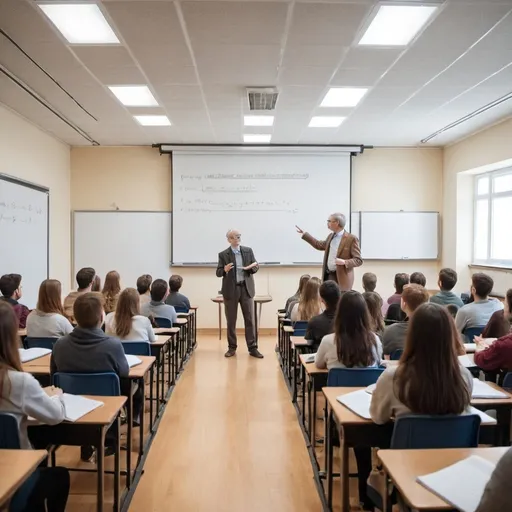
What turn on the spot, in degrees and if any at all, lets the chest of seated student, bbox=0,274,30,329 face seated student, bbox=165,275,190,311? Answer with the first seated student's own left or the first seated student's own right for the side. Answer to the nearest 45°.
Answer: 0° — they already face them

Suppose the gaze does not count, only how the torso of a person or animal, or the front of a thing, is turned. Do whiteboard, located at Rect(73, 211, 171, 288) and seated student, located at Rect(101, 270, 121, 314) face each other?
yes

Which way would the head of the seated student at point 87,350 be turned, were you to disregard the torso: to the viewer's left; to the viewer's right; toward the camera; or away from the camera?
away from the camera

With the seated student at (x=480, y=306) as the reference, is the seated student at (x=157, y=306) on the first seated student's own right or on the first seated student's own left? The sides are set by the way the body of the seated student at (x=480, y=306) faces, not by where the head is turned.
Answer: on the first seated student's own left

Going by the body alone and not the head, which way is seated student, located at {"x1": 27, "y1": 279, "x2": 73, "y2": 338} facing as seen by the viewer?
away from the camera

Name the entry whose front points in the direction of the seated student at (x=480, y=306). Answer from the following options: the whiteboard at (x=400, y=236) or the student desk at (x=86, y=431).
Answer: the whiteboard

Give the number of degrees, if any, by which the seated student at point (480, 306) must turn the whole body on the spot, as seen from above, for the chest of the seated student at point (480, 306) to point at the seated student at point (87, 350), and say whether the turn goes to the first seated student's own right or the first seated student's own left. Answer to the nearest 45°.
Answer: approximately 90° to the first seated student's own left

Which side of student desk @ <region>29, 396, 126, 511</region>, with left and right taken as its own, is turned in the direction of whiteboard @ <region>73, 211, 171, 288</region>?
back

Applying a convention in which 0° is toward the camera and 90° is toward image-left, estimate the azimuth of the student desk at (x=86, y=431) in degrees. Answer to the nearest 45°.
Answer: approximately 0°

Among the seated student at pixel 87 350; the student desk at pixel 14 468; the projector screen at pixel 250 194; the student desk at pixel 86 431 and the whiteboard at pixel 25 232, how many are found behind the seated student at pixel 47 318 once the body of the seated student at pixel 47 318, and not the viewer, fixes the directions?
3
